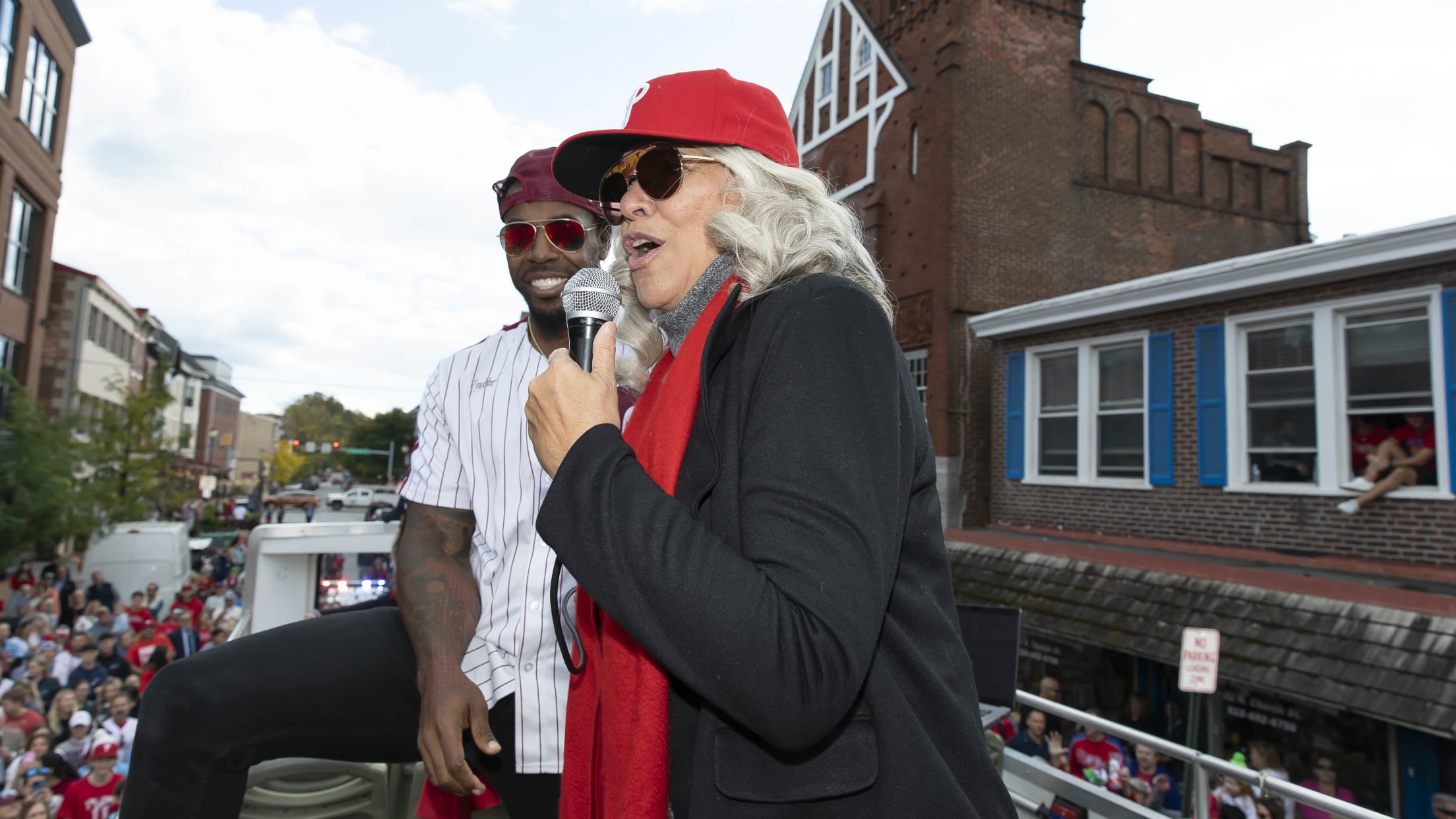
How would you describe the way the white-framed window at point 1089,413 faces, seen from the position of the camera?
facing the viewer and to the left of the viewer

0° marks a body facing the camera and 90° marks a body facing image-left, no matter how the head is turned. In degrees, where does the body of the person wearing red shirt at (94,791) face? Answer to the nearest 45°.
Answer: approximately 315°

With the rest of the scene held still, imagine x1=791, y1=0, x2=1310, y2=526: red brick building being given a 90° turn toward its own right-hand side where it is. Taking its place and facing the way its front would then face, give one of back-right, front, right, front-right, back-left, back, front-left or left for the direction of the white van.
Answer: front-left

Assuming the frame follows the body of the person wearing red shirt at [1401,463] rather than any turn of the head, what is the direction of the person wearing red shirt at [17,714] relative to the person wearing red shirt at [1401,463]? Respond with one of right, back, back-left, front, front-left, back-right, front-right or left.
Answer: front

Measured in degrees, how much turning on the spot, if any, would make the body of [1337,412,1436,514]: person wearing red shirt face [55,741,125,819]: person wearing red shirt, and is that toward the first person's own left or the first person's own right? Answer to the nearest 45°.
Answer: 0° — they already face them

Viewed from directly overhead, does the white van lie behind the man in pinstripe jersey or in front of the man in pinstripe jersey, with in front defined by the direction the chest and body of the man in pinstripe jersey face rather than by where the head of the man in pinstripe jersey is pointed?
behind

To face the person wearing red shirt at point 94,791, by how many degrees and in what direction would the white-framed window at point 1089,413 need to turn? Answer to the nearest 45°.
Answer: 0° — it already faces them

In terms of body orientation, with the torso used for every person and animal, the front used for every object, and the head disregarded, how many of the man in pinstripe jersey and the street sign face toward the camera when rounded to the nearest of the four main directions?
2

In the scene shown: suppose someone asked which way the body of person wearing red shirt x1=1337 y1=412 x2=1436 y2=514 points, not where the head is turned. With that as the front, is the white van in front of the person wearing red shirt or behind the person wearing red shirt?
in front

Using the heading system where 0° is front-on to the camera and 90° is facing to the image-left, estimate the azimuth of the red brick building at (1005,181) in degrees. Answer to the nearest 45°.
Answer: approximately 45°

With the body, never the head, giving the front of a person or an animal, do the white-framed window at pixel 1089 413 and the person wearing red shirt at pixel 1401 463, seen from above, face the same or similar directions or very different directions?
same or similar directions

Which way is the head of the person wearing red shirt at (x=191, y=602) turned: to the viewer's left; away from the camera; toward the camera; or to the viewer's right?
toward the camera

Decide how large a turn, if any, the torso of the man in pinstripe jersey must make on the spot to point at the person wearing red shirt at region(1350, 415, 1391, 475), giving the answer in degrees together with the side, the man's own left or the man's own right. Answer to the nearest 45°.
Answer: approximately 135° to the man's own left

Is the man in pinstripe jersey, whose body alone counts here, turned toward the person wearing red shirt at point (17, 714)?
no

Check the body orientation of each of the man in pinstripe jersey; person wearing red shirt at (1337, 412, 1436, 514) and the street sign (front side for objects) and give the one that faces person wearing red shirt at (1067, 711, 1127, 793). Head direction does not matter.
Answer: person wearing red shirt at (1337, 412, 1436, 514)

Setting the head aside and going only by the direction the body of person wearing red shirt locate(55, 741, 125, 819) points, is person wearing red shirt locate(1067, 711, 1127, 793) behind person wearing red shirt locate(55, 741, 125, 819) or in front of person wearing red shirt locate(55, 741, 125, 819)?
in front

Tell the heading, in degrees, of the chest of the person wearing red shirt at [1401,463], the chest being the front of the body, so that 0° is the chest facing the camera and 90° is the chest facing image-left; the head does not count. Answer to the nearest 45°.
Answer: approximately 45°

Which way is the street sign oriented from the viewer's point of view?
toward the camera

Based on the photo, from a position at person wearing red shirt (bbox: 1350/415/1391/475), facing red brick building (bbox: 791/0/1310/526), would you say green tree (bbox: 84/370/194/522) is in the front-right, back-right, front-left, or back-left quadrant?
front-left

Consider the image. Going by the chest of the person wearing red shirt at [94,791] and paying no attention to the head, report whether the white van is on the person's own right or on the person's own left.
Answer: on the person's own left

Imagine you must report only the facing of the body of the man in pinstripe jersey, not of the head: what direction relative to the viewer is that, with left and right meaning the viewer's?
facing the viewer

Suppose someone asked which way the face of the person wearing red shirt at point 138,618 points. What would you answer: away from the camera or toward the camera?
toward the camera
